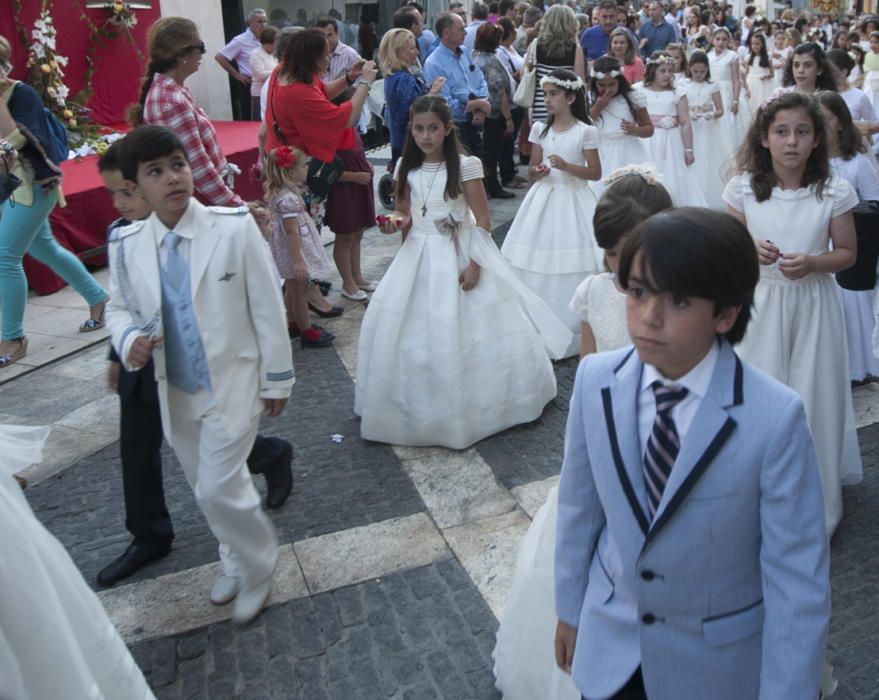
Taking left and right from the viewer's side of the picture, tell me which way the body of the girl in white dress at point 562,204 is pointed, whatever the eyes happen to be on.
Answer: facing the viewer and to the left of the viewer

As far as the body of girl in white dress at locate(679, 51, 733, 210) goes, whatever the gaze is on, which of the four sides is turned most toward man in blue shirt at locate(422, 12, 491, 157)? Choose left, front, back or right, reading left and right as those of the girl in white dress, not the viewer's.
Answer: right

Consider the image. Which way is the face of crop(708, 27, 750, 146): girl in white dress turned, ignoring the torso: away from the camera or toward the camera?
toward the camera

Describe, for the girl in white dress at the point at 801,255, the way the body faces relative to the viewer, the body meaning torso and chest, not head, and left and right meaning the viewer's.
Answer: facing the viewer

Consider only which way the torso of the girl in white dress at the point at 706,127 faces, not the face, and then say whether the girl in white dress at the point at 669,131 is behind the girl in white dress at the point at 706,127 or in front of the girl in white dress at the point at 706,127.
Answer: in front

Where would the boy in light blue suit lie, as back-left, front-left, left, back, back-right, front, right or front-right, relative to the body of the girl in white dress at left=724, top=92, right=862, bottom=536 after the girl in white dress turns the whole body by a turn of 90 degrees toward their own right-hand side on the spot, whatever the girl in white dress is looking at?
left

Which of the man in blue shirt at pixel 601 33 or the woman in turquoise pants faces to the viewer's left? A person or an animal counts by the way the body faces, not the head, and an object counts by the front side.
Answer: the woman in turquoise pants

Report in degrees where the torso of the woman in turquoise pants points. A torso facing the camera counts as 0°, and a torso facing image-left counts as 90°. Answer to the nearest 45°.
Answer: approximately 90°

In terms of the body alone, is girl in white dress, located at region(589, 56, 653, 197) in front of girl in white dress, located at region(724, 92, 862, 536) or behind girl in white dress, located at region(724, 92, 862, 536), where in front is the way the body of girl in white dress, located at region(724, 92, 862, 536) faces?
behind

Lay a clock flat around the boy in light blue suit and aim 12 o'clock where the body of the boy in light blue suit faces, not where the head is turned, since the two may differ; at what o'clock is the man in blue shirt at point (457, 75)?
The man in blue shirt is roughly at 4 o'clock from the boy in light blue suit.

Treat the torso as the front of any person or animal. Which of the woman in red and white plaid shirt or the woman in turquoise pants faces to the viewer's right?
the woman in red and white plaid shirt

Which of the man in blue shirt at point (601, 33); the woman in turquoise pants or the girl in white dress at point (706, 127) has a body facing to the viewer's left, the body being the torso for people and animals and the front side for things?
the woman in turquoise pants

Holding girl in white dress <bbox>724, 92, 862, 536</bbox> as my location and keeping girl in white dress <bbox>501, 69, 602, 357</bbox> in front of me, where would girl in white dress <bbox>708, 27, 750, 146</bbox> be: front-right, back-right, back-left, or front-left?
front-right

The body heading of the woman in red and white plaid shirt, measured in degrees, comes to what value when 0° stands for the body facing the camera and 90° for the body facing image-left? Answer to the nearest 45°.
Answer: approximately 270°

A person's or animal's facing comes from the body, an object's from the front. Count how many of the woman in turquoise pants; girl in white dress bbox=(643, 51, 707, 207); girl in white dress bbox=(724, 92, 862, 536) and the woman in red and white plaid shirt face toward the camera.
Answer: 2
